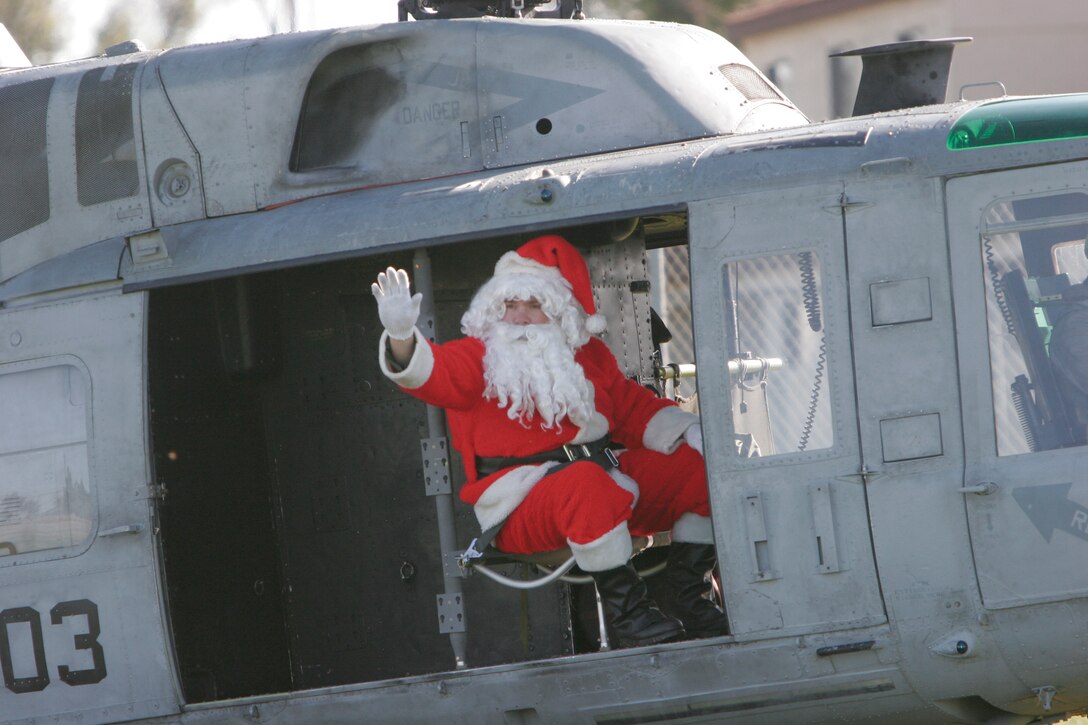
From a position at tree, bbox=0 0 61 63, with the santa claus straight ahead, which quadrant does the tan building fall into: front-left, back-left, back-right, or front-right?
front-left

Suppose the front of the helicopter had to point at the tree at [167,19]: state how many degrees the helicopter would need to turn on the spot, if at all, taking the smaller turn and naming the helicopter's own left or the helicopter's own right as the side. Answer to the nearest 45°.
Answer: approximately 90° to the helicopter's own left

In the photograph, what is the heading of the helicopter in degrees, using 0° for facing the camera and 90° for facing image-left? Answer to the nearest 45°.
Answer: approximately 270°

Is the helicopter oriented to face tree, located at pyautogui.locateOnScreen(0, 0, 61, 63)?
no

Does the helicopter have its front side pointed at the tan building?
no
